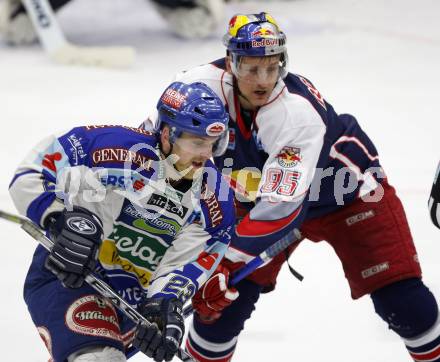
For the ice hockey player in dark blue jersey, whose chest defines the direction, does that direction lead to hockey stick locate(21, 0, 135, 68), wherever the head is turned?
no

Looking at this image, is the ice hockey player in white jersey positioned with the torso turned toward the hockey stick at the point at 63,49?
no

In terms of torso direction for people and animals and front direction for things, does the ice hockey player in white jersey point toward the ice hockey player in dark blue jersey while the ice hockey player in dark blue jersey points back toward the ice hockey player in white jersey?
no

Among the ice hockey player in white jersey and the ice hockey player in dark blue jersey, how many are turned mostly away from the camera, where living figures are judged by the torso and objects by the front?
0

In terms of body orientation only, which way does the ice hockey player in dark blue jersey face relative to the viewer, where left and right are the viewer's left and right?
facing the viewer and to the left of the viewer
